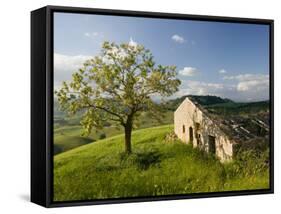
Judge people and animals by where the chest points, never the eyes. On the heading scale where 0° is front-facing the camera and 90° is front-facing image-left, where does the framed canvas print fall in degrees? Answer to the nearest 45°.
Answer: approximately 315°
